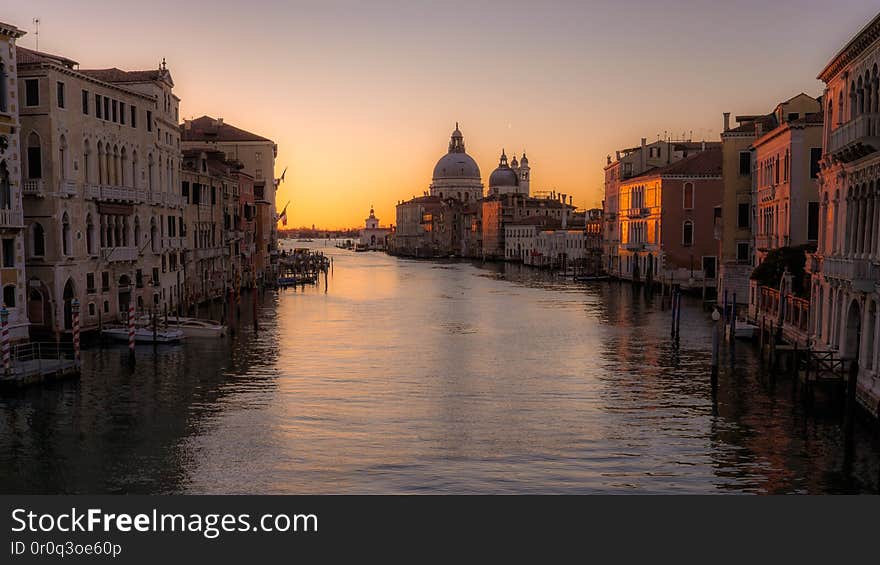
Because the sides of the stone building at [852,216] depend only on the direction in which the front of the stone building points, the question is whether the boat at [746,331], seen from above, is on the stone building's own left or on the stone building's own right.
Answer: on the stone building's own right

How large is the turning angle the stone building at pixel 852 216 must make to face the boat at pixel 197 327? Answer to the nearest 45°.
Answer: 0° — it already faces it

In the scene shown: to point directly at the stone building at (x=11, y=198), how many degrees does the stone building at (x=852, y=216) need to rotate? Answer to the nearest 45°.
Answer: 0° — it already faces it

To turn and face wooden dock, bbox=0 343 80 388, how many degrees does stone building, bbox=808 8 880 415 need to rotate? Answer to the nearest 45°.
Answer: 0° — it already faces it

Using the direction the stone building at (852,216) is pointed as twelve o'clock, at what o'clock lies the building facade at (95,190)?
The building facade is roughly at 12 o'clock from the stone building.

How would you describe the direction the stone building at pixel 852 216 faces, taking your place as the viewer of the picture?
facing to the left of the viewer

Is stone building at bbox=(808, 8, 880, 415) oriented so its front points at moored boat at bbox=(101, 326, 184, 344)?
yes

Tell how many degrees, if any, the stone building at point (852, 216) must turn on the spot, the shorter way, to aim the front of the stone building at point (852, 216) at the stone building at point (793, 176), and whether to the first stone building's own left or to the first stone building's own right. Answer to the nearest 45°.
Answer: approximately 90° to the first stone building's own right

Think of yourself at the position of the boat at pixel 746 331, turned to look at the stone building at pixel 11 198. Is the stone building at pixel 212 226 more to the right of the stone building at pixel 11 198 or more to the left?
right

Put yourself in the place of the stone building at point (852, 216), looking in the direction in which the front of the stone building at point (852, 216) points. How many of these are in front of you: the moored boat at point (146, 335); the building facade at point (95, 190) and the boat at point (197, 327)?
3
